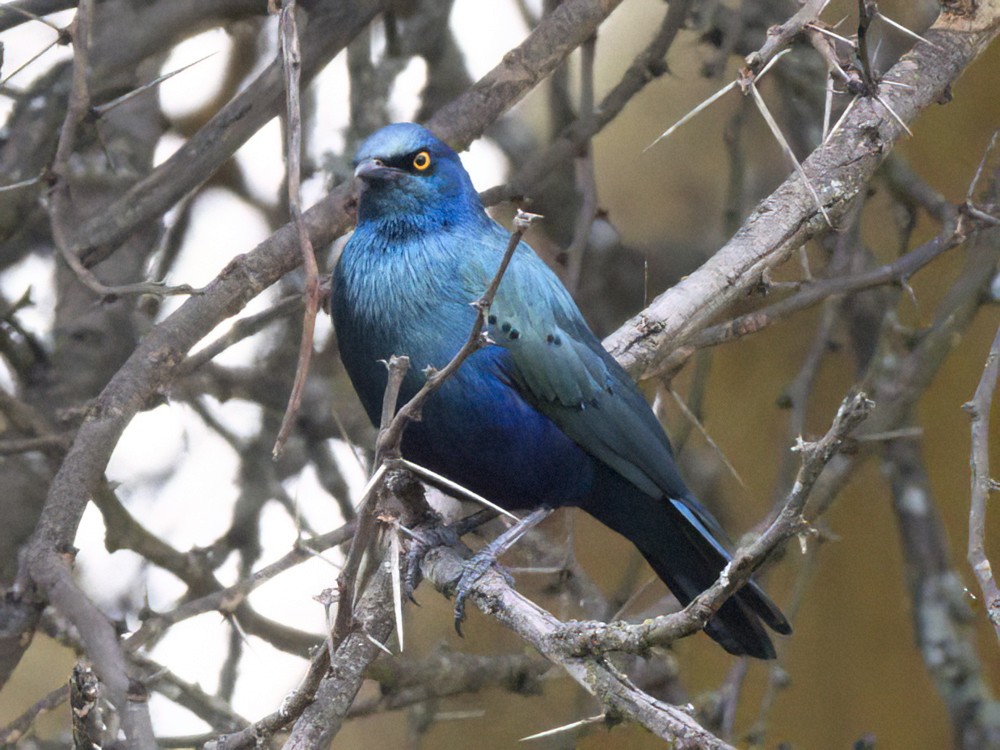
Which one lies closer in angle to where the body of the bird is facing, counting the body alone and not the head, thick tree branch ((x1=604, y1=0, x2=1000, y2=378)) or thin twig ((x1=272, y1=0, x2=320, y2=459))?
the thin twig

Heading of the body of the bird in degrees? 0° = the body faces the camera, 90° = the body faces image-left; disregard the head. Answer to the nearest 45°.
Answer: approximately 45°

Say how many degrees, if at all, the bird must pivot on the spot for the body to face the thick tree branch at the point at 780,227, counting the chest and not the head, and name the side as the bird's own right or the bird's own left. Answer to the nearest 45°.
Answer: approximately 135° to the bird's own left

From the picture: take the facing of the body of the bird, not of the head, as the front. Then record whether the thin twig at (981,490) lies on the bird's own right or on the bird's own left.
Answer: on the bird's own left
